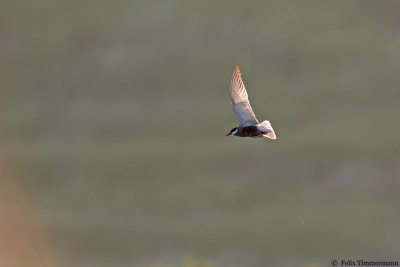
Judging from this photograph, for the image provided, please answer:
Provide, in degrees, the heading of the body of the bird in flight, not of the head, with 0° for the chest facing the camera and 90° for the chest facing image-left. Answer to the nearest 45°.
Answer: approximately 90°
